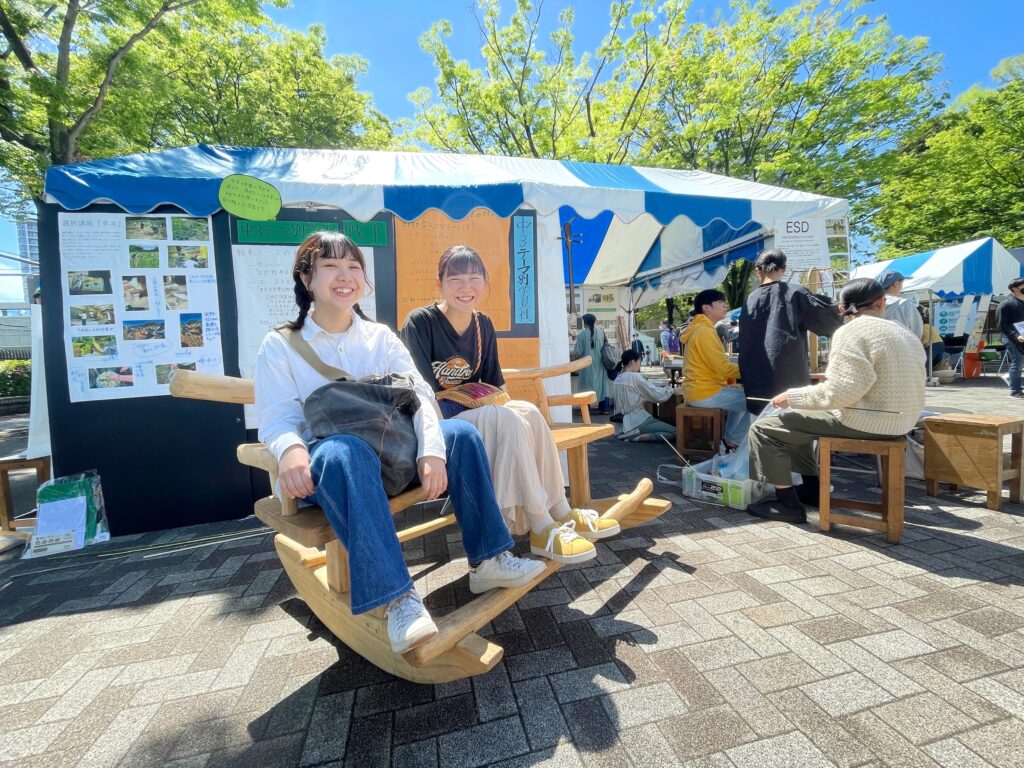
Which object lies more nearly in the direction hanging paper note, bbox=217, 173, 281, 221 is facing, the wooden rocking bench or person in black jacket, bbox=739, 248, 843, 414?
the wooden rocking bench

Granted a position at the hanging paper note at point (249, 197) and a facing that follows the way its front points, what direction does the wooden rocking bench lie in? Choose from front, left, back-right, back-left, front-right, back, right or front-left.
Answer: front

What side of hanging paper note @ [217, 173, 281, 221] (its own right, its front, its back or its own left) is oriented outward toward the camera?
front

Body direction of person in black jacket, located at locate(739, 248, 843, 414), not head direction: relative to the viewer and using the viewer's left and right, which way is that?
facing away from the viewer

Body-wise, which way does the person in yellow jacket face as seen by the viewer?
to the viewer's right

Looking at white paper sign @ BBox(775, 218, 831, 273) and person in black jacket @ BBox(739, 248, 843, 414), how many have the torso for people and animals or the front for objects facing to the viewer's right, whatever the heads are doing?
0

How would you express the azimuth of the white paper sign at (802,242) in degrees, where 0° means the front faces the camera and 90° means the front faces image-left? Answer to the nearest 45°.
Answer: approximately 0°

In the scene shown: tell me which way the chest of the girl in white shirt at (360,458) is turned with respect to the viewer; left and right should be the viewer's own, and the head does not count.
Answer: facing the viewer and to the right of the viewer

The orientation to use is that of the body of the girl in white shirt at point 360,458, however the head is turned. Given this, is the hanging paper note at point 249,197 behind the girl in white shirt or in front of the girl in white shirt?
behind

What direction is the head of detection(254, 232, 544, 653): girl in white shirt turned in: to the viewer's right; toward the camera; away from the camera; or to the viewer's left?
toward the camera

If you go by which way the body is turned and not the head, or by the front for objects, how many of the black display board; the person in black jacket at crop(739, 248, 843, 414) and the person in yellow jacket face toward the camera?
1

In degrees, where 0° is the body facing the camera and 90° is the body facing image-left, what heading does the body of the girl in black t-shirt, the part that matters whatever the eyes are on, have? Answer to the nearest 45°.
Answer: approximately 315°

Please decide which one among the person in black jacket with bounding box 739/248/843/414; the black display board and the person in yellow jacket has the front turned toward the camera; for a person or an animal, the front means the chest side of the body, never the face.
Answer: the black display board
